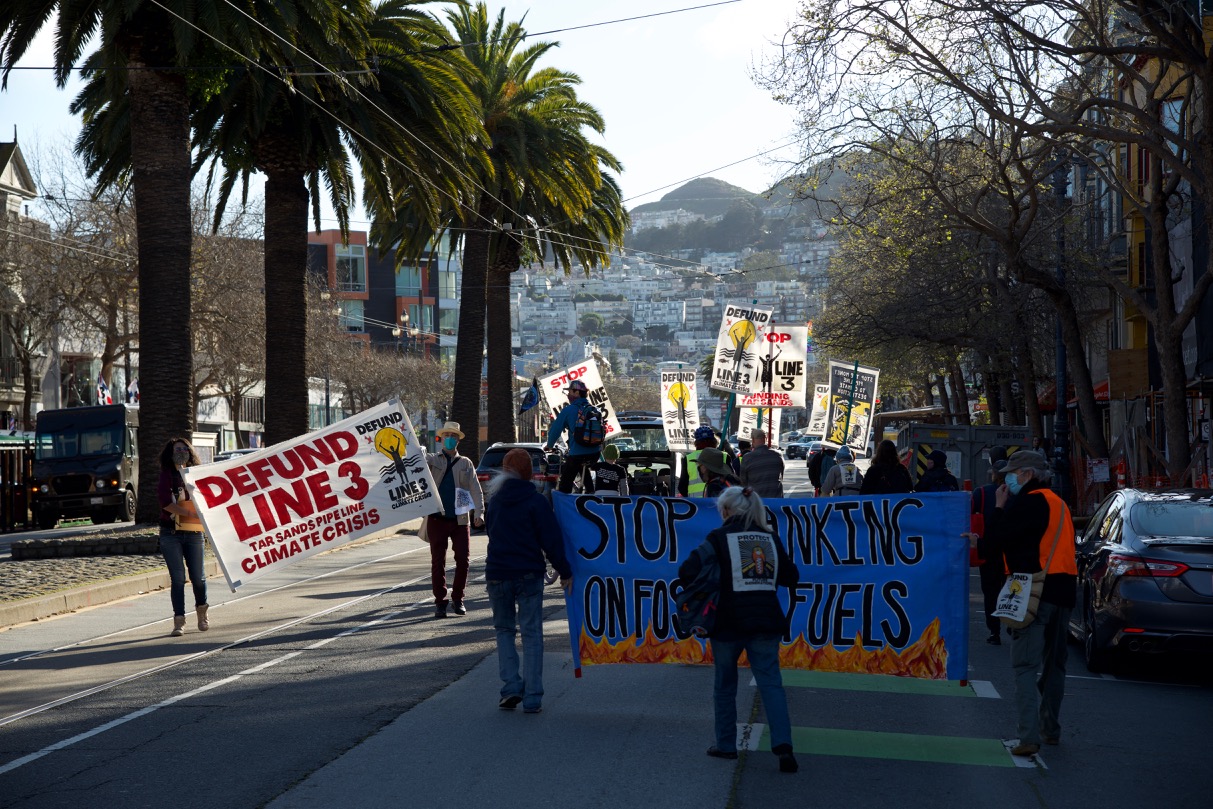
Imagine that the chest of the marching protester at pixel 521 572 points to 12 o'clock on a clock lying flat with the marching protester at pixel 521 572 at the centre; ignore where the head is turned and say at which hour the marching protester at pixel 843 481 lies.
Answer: the marching protester at pixel 843 481 is roughly at 1 o'clock from the marching protester at pixel 521 572.

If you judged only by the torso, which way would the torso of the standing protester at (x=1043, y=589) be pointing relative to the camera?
to the viewer's left

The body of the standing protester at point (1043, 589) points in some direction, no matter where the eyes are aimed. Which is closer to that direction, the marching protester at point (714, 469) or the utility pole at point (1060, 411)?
the marching protester

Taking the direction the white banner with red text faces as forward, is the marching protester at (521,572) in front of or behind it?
in front

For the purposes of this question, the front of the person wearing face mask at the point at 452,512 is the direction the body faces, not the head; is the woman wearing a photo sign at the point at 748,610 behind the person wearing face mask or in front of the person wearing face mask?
in front

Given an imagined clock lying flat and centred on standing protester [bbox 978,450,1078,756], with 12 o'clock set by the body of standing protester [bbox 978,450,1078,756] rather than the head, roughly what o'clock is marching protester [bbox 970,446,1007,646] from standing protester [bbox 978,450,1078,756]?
marching protester [bbox 970,446,1007,646] is roughly at 3 o'clock from standing protester [bbox 978,450,1078,756].

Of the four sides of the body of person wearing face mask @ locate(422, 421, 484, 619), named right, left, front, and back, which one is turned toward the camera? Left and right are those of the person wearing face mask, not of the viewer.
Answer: front

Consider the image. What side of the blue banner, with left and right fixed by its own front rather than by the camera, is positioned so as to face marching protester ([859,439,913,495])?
back

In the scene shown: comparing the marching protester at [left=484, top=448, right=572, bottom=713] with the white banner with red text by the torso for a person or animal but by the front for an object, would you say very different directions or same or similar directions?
very different directions

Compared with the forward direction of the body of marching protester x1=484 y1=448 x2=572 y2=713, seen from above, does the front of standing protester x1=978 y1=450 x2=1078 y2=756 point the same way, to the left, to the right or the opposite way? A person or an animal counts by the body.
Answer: to the left

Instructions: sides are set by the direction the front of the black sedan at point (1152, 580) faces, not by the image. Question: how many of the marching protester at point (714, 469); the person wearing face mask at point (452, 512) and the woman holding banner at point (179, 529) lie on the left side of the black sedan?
3

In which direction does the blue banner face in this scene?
toward the camera

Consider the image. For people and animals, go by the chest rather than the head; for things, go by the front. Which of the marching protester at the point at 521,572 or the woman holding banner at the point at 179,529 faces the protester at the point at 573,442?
the marching protester at the point at 521,572

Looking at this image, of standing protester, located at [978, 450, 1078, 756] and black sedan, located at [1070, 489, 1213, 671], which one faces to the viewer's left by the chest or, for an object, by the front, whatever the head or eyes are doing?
the standing protester

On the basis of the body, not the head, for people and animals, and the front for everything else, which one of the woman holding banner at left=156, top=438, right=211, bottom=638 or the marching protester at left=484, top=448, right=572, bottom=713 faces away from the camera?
the marching protester

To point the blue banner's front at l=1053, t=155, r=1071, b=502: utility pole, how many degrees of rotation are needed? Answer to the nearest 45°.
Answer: approximately 180°

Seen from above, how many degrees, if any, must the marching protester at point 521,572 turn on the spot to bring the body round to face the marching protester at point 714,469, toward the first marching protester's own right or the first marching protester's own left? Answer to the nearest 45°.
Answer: approximately 45° to the first marching protester's own right

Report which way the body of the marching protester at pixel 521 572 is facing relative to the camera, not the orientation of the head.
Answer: away from the camera
